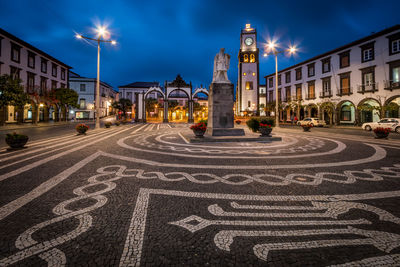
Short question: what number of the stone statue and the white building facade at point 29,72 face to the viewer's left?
0

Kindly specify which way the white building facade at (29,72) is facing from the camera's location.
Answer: facing the viewer and to the right of the viewer

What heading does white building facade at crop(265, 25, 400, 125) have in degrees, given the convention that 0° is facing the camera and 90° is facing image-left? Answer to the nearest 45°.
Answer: approximately 45°

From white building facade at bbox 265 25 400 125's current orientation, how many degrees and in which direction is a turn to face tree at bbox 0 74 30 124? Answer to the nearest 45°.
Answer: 0° — it already faces it

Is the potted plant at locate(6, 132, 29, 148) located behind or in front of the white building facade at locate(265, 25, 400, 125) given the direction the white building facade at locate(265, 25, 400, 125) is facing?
in front

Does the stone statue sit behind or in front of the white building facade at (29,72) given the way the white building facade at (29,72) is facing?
in front

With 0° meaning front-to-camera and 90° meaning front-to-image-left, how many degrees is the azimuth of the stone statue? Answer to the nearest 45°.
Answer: approximately 0°
